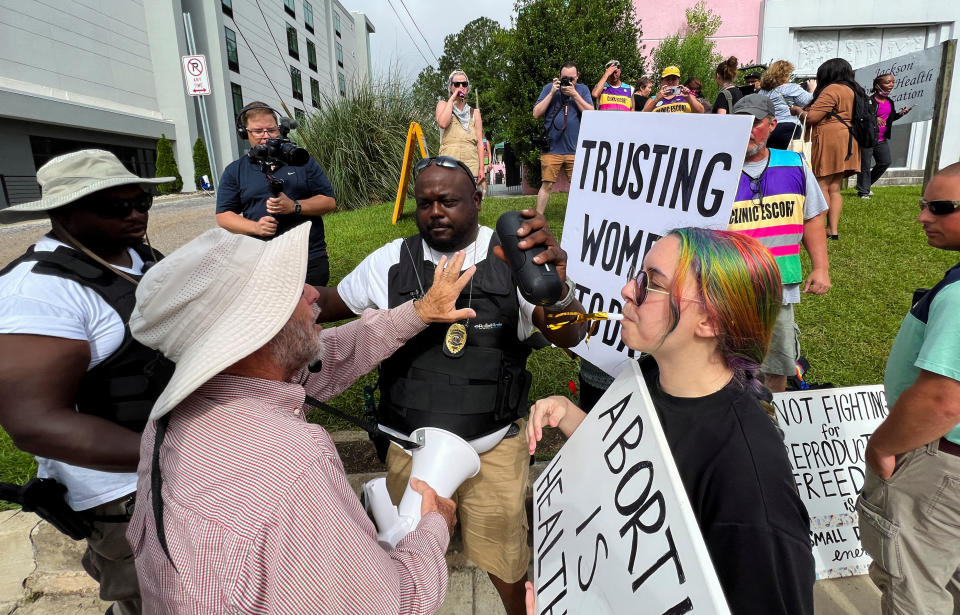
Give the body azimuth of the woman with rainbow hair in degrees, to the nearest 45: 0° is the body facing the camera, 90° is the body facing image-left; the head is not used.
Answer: approximately 90°

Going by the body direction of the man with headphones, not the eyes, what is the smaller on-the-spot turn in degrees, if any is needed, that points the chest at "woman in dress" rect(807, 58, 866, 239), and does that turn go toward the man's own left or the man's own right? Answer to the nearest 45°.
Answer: approximately 90° to the man's own left

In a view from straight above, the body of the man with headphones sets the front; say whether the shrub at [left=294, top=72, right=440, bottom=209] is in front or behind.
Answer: behind

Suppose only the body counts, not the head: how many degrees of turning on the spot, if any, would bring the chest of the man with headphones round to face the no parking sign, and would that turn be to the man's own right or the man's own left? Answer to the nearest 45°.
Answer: approximately 180°

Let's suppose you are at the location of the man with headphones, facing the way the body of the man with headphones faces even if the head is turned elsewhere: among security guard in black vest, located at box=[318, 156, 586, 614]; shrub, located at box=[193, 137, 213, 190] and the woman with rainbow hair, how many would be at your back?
1

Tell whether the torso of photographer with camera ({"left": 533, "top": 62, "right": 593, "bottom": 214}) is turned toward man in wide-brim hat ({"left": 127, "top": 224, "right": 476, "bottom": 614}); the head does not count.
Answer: yes

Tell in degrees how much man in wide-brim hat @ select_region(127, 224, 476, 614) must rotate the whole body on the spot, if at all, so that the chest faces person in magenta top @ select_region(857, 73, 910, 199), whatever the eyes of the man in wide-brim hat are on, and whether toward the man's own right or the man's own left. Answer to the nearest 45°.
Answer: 0° — they already face them

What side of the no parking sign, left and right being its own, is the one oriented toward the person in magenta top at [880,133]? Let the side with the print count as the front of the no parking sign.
left

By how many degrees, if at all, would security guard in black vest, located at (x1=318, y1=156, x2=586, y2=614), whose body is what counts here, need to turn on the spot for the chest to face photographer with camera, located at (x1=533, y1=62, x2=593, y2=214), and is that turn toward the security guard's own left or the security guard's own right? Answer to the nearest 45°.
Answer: approximately 180°

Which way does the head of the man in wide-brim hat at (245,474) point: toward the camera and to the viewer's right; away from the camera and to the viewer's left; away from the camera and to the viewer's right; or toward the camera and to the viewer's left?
away from the camera and to the viewer's right

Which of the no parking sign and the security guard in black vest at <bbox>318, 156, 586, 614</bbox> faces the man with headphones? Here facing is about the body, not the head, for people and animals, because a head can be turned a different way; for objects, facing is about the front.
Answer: the no parking sign
